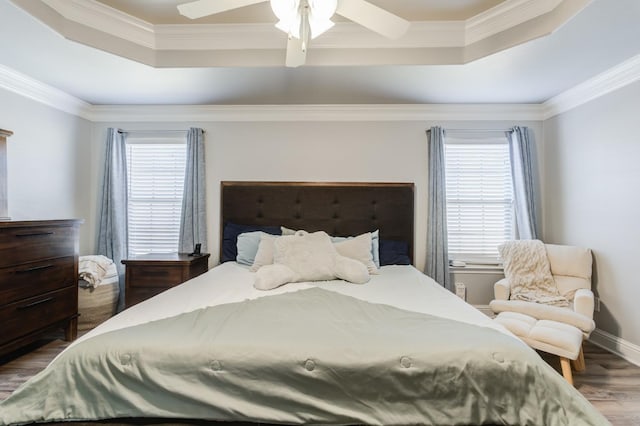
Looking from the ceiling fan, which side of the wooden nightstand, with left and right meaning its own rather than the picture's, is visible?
front

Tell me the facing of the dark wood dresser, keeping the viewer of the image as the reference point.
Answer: facing the viewer and to the right of the viewer

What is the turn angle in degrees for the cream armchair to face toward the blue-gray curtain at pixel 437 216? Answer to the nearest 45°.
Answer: approximately 45° to its right

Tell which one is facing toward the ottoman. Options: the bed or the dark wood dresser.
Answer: the dark wood dresser

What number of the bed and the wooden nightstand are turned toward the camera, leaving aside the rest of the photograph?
2

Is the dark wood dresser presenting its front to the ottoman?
yes

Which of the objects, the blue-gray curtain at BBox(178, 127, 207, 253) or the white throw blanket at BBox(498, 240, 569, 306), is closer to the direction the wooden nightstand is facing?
the white throw blanket

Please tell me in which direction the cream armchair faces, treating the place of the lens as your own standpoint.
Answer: facing the viewer and to the left of the viewer
